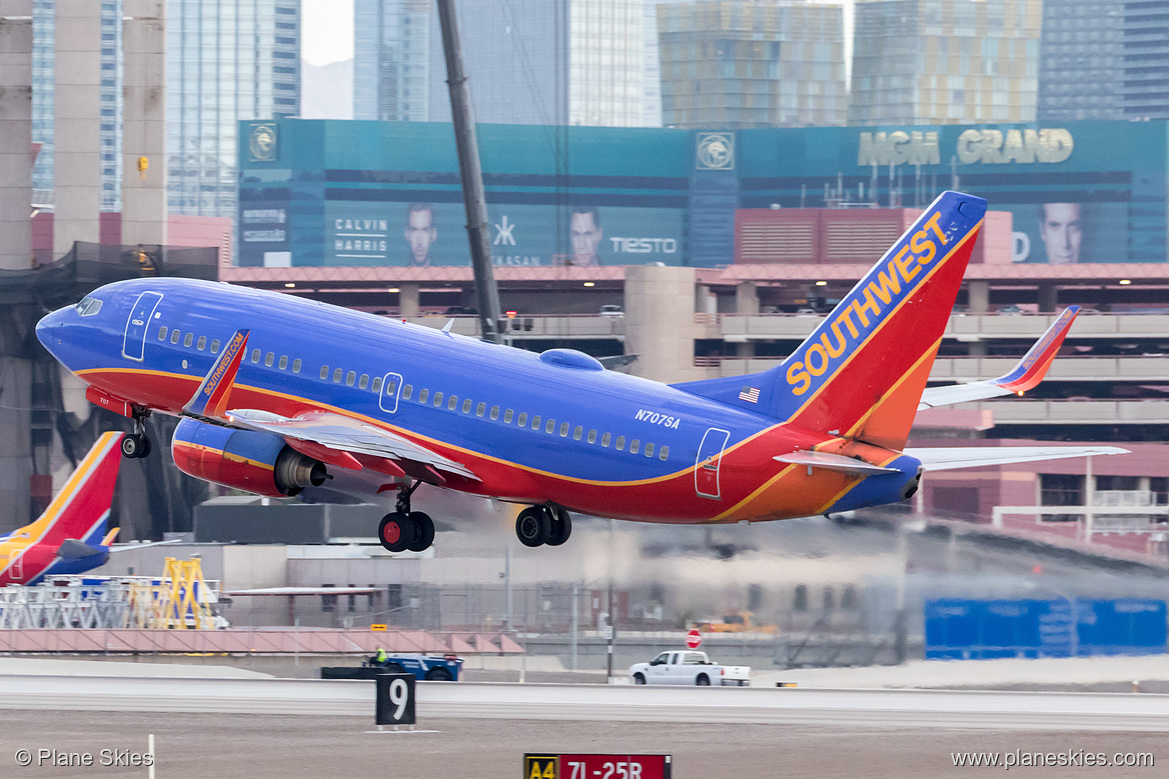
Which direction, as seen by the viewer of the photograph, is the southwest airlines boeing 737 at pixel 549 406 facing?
facing away from the viewer and to the left of the viewer
